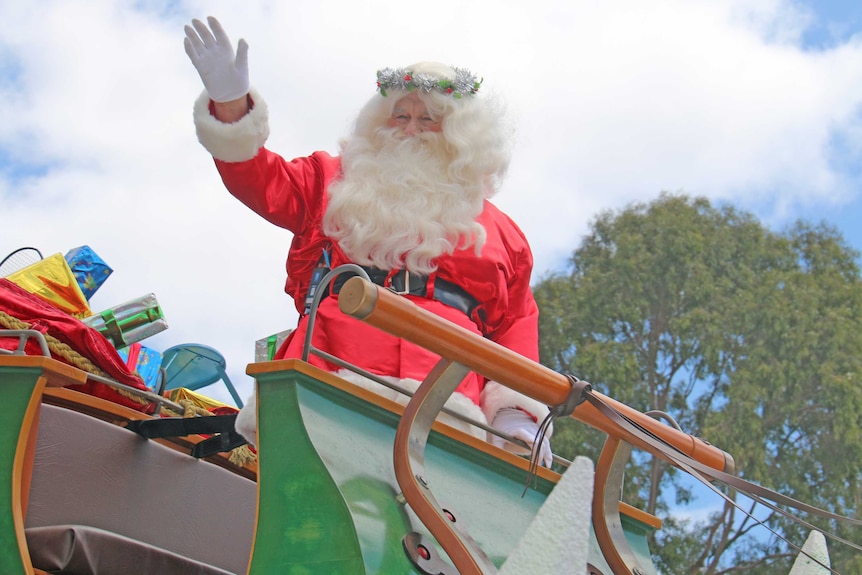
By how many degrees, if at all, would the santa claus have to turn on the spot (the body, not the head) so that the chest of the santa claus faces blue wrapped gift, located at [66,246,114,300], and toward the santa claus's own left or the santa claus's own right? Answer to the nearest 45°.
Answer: approximately 135° to the santa claus's own right

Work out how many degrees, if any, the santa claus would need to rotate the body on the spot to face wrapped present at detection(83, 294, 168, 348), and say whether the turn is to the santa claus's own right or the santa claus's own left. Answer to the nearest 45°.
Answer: approximately 135° to the santa claus's own right

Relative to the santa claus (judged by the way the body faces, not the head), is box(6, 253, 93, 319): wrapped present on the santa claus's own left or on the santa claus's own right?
on the santa claus's own right

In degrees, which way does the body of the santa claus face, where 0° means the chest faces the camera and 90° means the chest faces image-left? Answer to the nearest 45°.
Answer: approximately 0°
